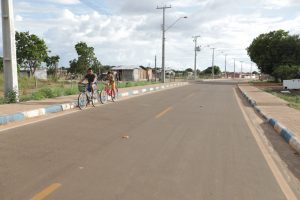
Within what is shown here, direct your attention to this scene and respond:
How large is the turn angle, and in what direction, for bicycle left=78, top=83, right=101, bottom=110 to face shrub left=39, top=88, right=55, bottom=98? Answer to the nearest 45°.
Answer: approximately 90° to its right

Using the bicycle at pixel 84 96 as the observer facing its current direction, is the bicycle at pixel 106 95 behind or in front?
behind

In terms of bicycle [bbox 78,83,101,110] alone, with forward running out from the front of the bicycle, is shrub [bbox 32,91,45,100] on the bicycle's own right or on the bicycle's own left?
on the bicycle's own right

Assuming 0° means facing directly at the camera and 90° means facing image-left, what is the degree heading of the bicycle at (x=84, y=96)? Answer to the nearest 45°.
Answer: approximately 45°

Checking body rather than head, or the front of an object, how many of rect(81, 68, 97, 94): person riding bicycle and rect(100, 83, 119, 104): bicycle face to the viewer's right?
0

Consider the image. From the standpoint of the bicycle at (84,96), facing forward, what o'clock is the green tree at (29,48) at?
The green tree is roughly at 4 o'clock from the bicycle.

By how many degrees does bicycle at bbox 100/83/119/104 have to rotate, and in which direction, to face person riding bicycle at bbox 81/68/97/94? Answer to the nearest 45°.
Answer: approximately 45° to its left
